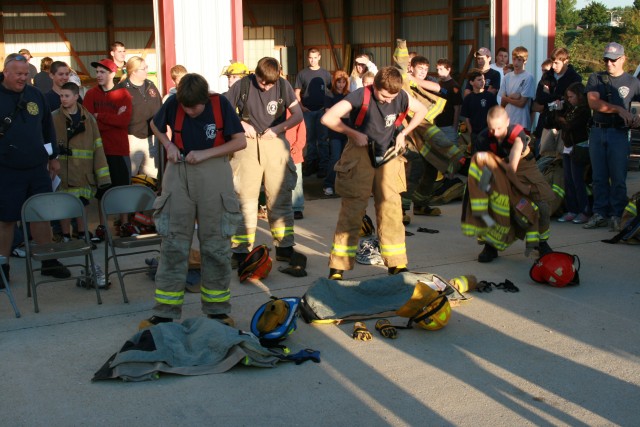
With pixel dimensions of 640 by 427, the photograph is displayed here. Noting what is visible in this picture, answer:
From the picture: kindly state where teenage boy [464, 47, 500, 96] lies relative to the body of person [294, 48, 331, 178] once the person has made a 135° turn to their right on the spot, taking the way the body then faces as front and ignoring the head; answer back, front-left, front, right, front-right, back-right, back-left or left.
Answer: back-right

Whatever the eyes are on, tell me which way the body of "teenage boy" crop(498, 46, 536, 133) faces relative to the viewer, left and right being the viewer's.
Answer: facing the viewer and to the left of the viewer

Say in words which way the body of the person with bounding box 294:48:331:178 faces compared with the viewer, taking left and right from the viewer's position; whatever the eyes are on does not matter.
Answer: facing the viewer

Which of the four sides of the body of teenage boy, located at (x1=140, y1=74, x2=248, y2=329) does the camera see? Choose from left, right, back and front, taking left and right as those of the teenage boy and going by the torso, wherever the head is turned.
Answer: front

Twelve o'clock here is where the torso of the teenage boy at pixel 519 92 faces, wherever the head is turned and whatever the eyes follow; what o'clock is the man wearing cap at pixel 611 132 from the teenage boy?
The man wearing cap is roughly at 10 o'clock from the teenage boy.

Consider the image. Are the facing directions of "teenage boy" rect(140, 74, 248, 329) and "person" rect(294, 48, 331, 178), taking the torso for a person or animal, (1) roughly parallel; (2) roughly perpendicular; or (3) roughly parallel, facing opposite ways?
roughly parallel

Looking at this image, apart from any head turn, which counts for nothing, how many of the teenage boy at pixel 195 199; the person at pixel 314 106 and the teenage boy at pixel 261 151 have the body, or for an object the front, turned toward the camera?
3

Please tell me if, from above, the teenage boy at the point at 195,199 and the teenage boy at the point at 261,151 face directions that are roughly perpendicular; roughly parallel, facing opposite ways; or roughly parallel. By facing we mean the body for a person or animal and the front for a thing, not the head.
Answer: roughly parallel

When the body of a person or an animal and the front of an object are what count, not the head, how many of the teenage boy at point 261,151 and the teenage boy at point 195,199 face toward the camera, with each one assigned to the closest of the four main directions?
2

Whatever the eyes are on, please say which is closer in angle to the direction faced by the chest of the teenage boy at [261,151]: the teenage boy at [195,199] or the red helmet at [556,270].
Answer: the teenage boy

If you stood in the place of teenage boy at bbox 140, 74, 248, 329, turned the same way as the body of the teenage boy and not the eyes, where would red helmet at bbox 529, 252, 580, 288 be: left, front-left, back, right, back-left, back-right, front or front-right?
left

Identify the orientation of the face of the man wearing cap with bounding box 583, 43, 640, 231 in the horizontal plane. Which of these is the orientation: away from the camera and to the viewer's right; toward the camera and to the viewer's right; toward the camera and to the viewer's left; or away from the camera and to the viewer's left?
toward the camera and to the viewer's left

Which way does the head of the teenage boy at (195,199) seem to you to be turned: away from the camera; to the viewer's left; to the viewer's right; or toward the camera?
toward the camera

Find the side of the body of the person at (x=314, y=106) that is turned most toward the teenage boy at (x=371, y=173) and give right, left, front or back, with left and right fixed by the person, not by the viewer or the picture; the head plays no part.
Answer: front

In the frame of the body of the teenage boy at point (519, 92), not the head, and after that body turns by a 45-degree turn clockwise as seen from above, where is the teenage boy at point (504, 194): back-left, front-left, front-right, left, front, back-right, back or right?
left

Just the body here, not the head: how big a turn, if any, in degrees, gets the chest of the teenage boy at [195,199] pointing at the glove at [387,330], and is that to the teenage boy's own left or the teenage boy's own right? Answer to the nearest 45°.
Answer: approximately 90° to the teenage boy's own left
